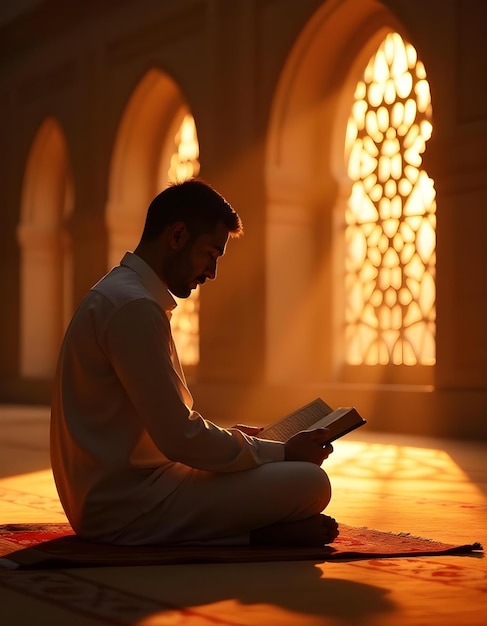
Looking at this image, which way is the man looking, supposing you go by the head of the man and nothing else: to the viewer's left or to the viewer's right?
to the viewer's right

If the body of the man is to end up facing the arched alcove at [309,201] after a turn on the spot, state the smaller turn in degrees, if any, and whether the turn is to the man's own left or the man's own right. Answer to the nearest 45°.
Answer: approximately 90° to the man's own left

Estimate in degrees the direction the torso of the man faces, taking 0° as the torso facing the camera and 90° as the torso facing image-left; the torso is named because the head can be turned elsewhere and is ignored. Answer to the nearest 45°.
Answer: approximately 270°
